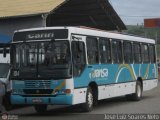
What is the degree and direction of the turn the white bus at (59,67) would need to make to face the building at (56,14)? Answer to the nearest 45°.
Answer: approximately 135° to its right

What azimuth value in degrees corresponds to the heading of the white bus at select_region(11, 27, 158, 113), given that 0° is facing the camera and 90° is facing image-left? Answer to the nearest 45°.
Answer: approximately 45°

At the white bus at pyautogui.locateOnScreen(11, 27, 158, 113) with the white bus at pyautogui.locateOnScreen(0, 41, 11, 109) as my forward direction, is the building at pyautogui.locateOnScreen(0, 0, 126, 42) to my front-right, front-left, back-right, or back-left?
front-right

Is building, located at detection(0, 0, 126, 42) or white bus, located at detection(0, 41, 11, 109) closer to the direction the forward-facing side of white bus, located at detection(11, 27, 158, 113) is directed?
the white bus

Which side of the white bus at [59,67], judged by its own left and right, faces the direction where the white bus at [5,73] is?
right

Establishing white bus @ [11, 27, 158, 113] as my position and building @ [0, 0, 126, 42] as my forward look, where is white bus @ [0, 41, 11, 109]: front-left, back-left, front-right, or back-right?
front-left
